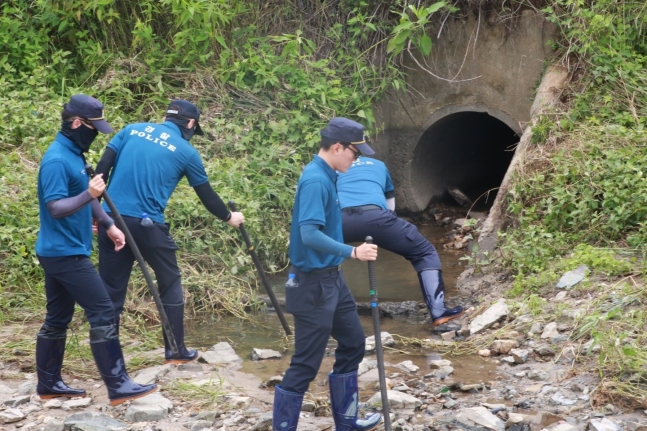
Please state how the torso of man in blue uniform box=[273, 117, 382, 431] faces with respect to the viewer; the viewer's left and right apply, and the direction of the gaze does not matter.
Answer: facing to the right of the viewer

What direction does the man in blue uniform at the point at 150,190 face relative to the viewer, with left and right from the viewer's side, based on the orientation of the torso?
facing away from the viewer and to the right of the viewer

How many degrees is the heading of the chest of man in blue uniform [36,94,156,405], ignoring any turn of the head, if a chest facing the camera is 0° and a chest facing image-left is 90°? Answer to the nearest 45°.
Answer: approximately 270°

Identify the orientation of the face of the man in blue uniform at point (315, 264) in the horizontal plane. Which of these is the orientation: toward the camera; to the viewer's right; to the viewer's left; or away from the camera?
to the viewer's right

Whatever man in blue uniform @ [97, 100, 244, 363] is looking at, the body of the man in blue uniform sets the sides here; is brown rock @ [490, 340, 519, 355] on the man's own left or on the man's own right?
on the man's own right

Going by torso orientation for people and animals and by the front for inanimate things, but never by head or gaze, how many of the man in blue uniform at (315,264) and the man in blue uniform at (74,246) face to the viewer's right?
2

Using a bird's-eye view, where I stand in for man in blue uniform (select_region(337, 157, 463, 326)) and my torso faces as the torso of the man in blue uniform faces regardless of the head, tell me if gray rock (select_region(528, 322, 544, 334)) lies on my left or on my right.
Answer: on my right

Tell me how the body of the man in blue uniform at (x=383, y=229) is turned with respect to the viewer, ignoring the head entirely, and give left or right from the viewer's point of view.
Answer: facing away from the viewer and to the right of the viewer

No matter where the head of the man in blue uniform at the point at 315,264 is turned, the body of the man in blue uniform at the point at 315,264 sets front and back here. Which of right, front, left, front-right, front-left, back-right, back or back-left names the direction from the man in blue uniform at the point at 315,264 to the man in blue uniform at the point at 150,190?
back-left

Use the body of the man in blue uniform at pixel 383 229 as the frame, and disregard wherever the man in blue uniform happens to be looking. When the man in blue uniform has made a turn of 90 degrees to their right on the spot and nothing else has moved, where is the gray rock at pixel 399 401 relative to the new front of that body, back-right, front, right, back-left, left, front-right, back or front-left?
front-right

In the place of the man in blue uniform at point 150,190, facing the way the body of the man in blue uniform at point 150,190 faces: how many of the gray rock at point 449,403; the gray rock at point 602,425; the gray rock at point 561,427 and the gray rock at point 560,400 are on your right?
4

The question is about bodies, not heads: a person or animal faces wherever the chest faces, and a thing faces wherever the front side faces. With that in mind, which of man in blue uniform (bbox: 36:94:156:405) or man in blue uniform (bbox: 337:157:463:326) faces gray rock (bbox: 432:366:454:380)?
man in blue uniform (bbox: 36:94:156:405)

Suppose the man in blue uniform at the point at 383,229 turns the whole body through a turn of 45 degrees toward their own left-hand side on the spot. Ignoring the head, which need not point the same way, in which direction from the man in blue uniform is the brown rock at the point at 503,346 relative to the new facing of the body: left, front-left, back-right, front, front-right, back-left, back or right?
back-right
